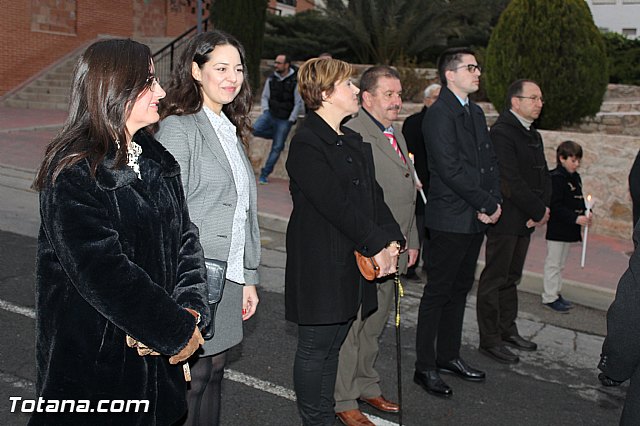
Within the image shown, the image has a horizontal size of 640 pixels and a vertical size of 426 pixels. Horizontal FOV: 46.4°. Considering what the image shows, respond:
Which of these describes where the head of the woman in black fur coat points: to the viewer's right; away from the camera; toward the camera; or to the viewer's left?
to the viewer's right

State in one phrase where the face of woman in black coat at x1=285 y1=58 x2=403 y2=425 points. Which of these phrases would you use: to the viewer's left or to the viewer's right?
to the viewer's right

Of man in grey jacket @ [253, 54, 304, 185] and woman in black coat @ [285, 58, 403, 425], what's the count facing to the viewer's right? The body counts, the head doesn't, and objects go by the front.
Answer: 1

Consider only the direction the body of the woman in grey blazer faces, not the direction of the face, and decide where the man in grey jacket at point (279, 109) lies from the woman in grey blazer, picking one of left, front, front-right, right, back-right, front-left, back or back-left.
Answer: back-left

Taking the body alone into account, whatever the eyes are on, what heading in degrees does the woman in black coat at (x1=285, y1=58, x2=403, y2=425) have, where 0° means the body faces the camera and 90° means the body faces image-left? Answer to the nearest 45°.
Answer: approximately 270°

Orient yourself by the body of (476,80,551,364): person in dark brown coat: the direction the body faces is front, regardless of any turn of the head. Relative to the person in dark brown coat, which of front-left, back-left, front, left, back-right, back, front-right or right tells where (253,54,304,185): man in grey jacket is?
back

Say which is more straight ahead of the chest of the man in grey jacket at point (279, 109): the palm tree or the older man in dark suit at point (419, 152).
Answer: the older man in dark suit

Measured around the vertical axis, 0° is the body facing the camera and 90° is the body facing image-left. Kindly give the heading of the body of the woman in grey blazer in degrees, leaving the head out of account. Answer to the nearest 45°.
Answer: approximately 315°

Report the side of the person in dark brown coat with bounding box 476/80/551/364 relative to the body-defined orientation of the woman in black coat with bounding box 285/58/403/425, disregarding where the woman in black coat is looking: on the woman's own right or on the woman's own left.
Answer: on the woman's own left

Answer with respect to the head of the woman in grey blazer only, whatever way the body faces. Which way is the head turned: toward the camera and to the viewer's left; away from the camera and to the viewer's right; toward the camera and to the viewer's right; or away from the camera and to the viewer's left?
toward the camera and to the viewer's right
